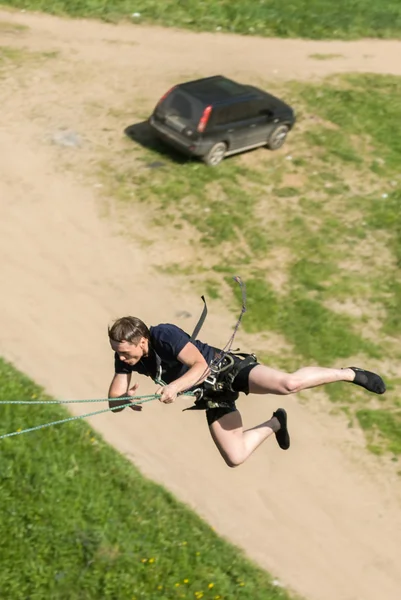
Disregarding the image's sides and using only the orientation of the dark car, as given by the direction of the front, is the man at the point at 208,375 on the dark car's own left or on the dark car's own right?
on the dark car's own right

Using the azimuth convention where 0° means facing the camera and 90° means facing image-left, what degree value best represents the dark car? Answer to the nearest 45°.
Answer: approximately 225°
